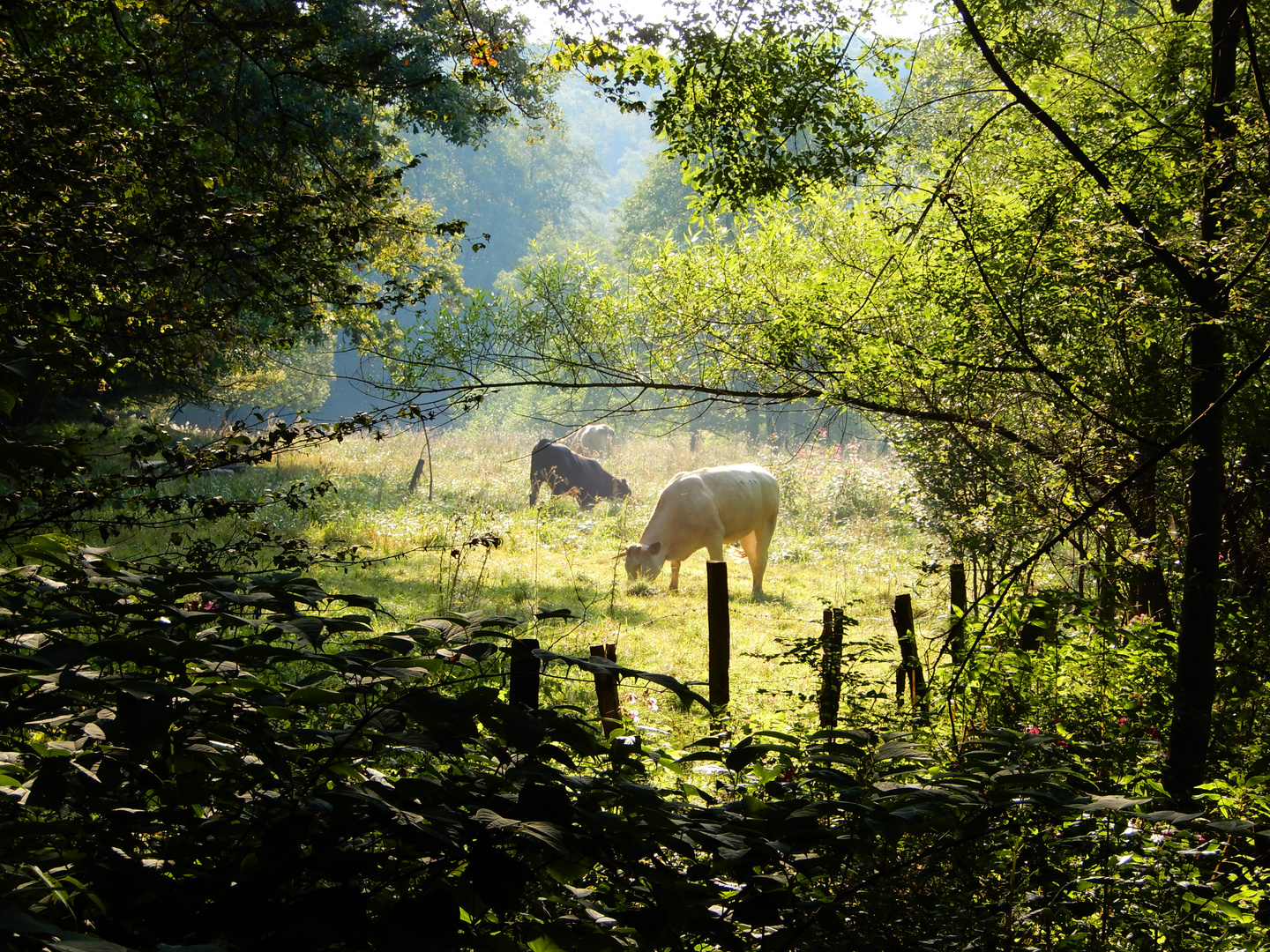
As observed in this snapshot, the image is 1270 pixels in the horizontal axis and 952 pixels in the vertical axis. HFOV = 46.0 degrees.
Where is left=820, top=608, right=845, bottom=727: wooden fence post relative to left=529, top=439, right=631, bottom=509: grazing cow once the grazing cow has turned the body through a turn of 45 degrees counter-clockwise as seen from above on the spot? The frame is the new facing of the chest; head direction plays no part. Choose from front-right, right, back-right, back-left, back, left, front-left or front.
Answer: back-right

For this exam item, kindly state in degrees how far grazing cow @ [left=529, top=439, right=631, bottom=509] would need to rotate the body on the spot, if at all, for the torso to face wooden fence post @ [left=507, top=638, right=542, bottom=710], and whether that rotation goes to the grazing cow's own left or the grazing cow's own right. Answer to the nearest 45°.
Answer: approximately 90° to the grazing cow's own right

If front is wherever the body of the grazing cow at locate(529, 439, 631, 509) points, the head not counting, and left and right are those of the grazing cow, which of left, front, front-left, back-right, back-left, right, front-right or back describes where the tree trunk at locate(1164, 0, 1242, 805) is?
right

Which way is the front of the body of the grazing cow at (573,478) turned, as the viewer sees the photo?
to the viewer's right

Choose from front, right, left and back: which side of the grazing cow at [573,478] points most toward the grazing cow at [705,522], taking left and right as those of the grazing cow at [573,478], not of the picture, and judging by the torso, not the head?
right

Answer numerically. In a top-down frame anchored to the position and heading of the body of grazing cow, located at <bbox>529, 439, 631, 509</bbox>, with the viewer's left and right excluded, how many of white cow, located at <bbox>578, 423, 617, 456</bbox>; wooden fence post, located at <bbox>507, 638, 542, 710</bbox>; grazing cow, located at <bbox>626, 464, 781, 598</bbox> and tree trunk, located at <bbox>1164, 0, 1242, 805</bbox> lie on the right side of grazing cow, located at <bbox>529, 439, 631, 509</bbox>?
3

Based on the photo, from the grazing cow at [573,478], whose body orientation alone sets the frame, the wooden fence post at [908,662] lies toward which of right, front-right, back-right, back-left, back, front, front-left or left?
right

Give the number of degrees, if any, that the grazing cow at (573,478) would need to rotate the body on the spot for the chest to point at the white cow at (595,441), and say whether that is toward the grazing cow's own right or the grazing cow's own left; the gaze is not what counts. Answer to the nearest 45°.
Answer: approximately 90° to the grazing cow's own left

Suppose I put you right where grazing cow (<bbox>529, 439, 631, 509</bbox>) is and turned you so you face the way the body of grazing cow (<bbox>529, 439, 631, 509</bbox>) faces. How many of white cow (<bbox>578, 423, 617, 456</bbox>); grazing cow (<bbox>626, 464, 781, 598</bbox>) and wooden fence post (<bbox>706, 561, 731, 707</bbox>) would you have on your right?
2

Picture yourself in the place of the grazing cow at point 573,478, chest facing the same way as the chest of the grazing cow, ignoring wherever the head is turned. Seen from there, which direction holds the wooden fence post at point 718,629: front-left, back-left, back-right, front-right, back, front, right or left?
right
